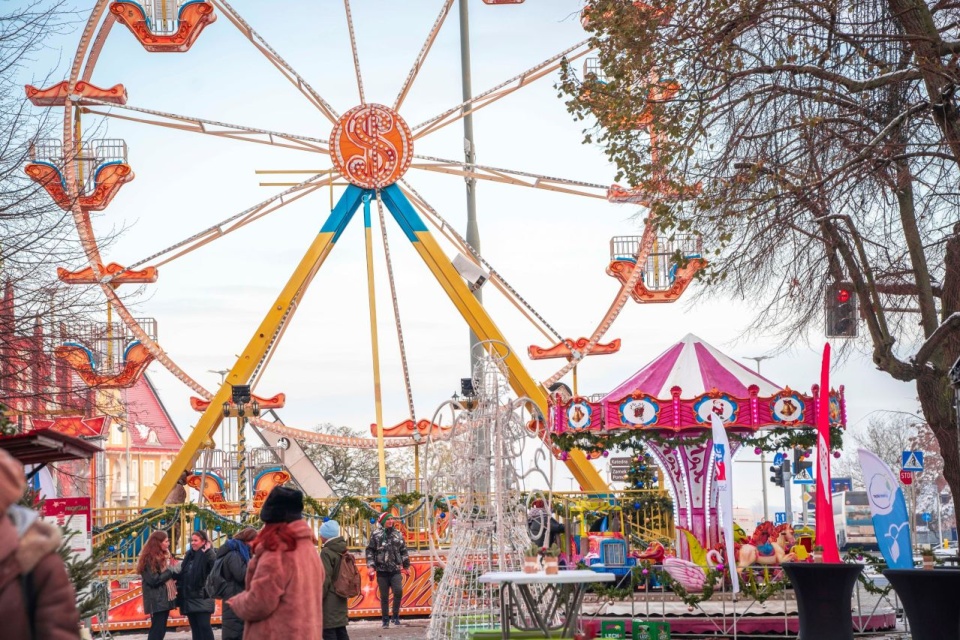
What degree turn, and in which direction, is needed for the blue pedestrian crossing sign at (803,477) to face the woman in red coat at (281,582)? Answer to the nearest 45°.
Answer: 0° — it already faces them

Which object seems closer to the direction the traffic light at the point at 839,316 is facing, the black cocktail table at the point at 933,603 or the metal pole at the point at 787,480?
the black cocktail table

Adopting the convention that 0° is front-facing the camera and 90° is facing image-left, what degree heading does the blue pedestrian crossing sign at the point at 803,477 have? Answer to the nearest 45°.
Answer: approximately 0°

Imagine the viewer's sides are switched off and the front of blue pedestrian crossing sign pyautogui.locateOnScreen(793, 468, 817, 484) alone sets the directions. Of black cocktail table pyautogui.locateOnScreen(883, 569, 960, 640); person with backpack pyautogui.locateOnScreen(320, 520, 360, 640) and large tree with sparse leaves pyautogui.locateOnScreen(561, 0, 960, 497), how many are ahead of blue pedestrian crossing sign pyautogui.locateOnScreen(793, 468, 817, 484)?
3

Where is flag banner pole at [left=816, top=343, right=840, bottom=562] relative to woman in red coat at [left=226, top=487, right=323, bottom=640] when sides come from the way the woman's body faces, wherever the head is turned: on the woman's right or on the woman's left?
on the woman's right

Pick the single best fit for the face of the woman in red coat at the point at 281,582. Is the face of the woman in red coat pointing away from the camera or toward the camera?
away from the camera

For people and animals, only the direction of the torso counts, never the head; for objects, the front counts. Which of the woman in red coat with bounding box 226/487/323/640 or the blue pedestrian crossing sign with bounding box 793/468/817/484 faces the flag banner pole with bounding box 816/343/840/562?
the blue pedestrian crossing sign

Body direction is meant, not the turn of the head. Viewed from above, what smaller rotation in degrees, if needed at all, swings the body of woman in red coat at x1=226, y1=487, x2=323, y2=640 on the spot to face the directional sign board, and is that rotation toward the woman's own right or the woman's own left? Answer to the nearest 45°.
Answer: approximately 45° to the woman's own right

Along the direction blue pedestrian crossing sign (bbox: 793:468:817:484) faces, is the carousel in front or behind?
in front

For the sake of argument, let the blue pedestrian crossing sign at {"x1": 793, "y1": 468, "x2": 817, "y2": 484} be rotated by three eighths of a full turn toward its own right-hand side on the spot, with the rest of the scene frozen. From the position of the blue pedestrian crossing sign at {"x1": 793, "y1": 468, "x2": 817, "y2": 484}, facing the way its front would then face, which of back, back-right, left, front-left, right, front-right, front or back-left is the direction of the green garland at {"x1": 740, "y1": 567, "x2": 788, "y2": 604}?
back-left

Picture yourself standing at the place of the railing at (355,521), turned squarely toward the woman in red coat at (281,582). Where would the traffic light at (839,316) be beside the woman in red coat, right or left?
left

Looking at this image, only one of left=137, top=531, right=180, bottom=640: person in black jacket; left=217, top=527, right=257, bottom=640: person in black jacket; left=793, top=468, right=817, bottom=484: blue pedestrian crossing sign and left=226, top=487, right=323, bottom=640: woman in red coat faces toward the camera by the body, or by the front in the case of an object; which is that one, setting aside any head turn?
the blue pedestrian crossing sign

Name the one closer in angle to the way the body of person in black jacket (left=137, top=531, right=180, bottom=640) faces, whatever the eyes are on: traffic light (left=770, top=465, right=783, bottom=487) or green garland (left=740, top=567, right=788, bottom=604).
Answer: the green garland

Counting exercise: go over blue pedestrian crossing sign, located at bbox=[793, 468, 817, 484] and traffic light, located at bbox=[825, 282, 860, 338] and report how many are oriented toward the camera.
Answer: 2
